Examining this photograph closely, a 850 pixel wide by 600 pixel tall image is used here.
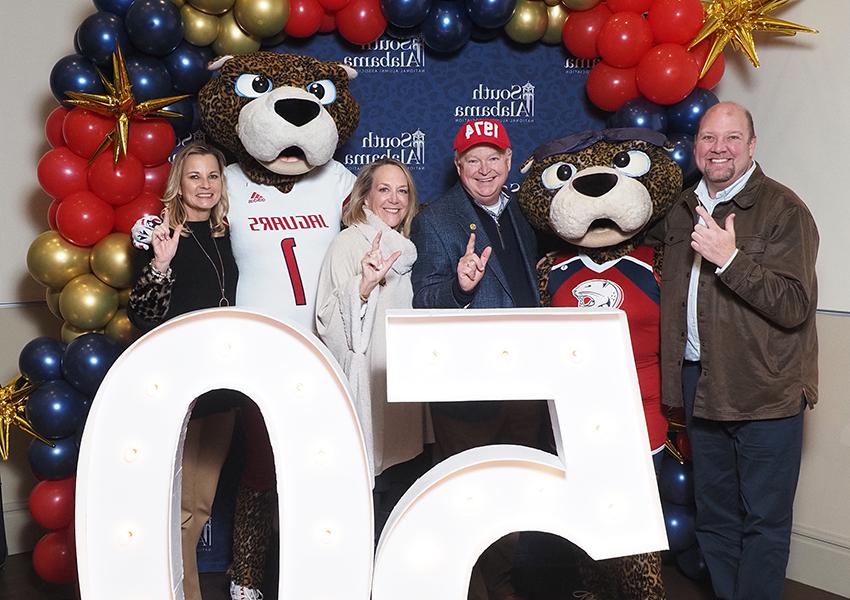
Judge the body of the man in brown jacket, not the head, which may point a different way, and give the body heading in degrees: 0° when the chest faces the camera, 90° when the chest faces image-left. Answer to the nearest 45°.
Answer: approximately 45°

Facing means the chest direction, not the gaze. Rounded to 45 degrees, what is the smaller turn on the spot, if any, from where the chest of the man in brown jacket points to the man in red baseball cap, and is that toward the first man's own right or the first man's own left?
approximately 45° to the first man's own right

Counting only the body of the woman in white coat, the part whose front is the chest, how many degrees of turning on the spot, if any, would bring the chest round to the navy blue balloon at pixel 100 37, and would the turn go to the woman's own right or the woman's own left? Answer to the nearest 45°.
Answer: approximately 135° to the woman's own right

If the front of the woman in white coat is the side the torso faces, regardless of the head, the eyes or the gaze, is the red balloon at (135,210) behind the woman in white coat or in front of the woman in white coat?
behind

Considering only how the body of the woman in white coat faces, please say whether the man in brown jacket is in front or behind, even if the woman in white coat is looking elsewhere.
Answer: in front

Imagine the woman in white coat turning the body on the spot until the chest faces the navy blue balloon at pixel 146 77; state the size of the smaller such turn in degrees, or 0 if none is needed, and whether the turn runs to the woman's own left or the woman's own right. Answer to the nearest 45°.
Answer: approximately 135° to the woman's own right

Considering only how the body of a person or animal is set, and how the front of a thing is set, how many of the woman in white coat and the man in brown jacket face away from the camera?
0

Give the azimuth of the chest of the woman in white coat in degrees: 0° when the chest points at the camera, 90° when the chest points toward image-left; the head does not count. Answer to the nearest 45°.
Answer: approximately 315°
